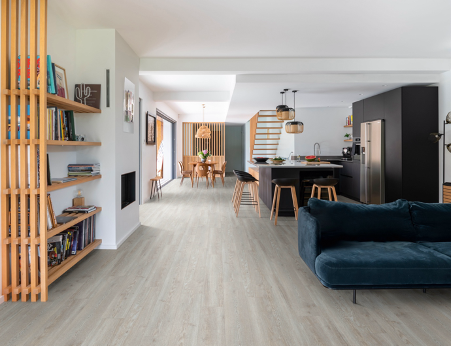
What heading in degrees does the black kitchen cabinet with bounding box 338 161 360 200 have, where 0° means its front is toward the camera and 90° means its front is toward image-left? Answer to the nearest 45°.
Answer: approximately 45°

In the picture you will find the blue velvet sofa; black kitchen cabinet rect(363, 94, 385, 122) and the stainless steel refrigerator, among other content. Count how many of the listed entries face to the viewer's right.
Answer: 0

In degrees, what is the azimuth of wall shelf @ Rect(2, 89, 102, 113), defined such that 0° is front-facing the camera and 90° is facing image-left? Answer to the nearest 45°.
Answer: approximately 315°

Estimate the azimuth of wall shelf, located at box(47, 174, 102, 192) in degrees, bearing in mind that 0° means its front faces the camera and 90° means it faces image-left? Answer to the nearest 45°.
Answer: approximately 315°

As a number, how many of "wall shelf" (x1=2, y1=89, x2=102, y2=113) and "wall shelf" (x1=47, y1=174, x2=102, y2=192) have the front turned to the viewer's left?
0
